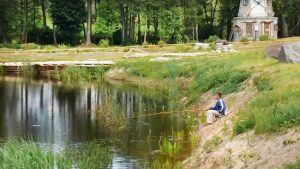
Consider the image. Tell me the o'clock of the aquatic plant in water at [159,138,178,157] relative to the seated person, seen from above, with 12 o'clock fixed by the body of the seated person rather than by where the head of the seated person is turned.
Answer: The aquatic plant in water is roughly at 10 o'clock from the seated person.

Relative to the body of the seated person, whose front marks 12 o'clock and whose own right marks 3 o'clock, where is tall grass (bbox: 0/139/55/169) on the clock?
The tall grass is roughly at 10 o'clock from the seated person.

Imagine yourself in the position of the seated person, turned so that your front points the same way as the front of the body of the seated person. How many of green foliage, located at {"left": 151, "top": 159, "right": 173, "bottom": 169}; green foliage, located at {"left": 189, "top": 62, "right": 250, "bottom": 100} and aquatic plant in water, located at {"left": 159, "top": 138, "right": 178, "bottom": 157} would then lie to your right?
1

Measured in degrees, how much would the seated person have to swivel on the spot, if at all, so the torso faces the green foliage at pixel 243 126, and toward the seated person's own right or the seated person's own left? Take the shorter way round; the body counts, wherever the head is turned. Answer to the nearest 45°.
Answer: approximately 90° to the seated person's own left

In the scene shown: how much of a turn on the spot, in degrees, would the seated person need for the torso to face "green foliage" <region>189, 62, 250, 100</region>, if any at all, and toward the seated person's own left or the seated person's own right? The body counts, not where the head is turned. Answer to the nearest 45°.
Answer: approximately 90° to the seated person's own right

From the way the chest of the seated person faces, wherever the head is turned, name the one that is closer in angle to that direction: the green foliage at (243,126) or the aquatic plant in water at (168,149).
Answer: the aquatic plant in water

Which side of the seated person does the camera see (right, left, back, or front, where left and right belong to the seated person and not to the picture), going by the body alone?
left

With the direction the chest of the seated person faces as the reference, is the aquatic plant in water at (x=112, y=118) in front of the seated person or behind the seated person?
in front

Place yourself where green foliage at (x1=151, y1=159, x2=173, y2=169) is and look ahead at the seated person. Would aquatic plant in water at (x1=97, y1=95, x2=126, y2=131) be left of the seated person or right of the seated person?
left

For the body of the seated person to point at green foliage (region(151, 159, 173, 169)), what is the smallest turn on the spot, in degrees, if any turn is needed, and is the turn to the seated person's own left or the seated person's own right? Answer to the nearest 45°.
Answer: approximately 90° to the seated person's own left
